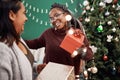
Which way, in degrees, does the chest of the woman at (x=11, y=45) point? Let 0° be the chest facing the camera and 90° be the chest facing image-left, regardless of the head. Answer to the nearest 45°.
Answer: approximately 270°

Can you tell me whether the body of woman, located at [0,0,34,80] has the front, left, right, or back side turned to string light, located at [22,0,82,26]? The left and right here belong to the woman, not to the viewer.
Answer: left

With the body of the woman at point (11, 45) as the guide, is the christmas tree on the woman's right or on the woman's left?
on the woman's left
